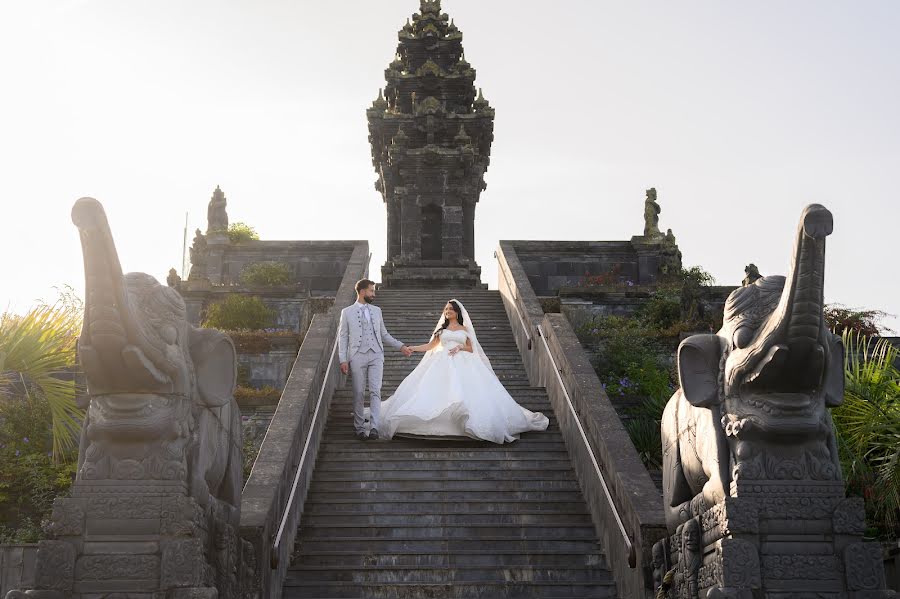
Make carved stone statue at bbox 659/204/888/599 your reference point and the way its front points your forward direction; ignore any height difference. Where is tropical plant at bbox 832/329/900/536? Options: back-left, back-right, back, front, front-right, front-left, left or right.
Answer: back-left

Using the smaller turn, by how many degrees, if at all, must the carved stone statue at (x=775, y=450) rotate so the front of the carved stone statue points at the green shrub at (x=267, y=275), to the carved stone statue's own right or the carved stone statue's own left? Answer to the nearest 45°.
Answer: approximately 180°

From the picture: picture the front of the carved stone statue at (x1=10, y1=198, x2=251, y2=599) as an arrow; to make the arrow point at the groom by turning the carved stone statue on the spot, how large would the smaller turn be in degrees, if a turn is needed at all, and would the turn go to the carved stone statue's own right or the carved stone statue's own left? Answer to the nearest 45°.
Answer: approximately 180°

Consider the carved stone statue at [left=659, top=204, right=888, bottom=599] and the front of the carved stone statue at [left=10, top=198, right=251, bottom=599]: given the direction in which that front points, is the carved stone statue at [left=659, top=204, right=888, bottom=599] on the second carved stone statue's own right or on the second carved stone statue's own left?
on the second carved stone statue's own left

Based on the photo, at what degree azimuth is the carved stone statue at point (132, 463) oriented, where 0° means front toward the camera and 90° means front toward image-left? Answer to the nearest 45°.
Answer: approximately 45°

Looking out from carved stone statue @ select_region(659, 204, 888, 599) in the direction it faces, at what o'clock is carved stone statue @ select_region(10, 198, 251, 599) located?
carved stone statue @ select_region(10, 198, 251, 599) is roughly at 4 o'clock from carved stone statue @ select_region(659, 204, 888, 599).

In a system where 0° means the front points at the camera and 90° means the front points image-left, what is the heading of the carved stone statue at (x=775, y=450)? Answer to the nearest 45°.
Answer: approximately 315°

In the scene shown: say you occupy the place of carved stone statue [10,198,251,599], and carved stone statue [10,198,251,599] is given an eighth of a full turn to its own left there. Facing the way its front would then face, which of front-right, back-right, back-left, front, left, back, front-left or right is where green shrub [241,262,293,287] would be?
back
